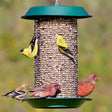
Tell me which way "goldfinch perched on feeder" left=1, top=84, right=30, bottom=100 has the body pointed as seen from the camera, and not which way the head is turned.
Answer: to the viewer's right

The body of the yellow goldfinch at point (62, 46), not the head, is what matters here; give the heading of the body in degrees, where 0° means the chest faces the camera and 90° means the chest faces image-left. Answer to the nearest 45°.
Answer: approximately 135°
